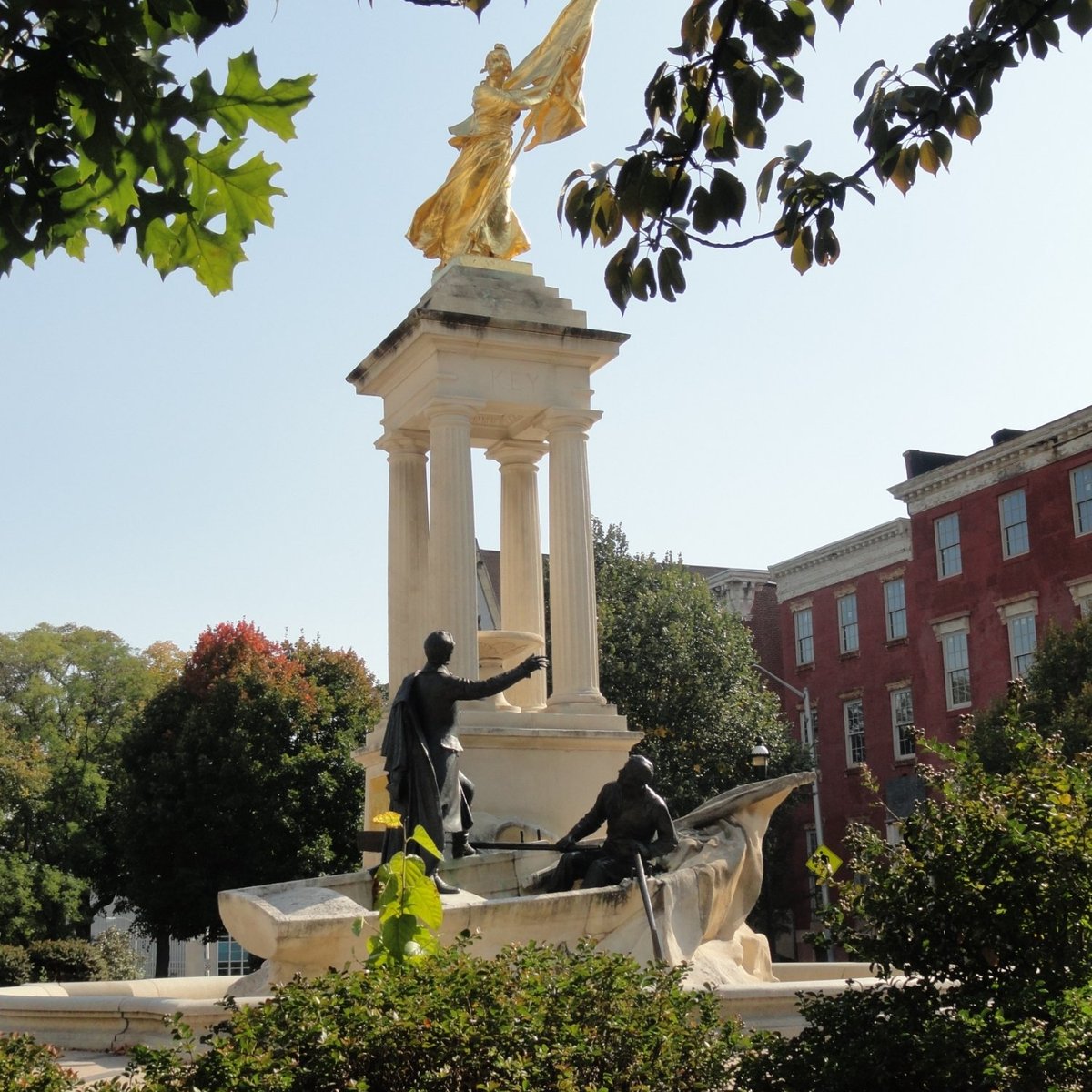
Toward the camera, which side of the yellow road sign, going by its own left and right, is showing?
front

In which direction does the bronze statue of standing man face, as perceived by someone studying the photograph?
facing away from the viewer and to the right of the viewer

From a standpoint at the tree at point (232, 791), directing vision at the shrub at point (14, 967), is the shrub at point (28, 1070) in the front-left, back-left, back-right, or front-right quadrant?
front-left

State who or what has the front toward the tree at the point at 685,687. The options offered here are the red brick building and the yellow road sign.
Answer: the red brick building

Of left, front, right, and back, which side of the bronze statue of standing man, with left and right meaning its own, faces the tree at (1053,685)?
front

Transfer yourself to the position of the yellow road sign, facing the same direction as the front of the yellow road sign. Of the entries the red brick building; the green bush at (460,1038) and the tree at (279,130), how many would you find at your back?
1

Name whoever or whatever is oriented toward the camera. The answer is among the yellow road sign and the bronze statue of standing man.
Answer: the yellow road sign

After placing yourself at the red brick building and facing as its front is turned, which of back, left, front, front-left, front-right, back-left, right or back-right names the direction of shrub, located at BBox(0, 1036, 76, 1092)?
front-left

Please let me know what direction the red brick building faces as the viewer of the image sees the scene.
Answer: facing the viewer and to the left of the viewer

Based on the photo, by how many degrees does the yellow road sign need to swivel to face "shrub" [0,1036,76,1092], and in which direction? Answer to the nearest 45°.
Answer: approximately 45° to its right

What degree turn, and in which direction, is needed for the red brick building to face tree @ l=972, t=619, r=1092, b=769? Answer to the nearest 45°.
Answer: approximately 45° to its left

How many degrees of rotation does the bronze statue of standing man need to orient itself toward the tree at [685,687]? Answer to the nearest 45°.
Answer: approximately 45° to its left

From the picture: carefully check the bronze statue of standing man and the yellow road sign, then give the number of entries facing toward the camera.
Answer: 1

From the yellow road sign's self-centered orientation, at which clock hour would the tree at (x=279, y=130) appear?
The tree is roughly at 1 o'clock from the yellow road sign.
